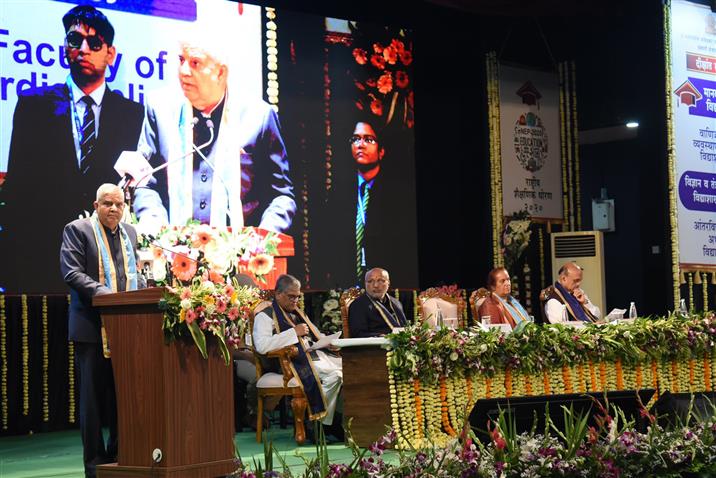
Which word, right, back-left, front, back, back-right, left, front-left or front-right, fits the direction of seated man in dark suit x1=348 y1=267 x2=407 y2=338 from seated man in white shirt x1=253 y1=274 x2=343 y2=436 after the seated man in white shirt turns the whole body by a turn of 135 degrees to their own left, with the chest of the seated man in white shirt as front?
front-right

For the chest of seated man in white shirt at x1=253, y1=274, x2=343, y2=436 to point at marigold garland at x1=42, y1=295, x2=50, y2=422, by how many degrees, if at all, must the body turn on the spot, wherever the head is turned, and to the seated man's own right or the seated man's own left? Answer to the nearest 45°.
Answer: approximately 135° to the seated man's own right

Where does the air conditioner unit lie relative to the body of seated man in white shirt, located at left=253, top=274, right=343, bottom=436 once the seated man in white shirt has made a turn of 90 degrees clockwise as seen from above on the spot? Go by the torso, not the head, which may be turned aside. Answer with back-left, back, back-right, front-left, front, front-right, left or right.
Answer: back

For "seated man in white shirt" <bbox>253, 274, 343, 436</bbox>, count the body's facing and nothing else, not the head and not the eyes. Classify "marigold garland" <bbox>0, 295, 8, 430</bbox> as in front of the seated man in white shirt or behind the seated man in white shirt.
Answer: behind

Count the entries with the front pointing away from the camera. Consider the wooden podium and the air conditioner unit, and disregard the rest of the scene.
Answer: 0

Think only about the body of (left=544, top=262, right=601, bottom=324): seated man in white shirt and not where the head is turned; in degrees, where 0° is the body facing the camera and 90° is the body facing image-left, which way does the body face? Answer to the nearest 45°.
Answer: approximately 315°

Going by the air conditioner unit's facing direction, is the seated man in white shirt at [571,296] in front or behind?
in front

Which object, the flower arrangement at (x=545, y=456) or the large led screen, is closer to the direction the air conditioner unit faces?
the flower arrangement
